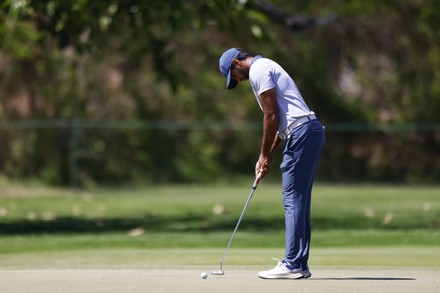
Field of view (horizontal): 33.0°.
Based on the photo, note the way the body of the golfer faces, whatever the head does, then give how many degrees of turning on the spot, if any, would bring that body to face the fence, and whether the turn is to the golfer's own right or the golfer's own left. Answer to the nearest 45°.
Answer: approximately 90° to the golfer's own right

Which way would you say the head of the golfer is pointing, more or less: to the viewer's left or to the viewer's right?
to the viewer's left

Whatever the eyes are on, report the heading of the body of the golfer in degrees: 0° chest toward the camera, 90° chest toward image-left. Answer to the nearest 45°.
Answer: approximately 90°
